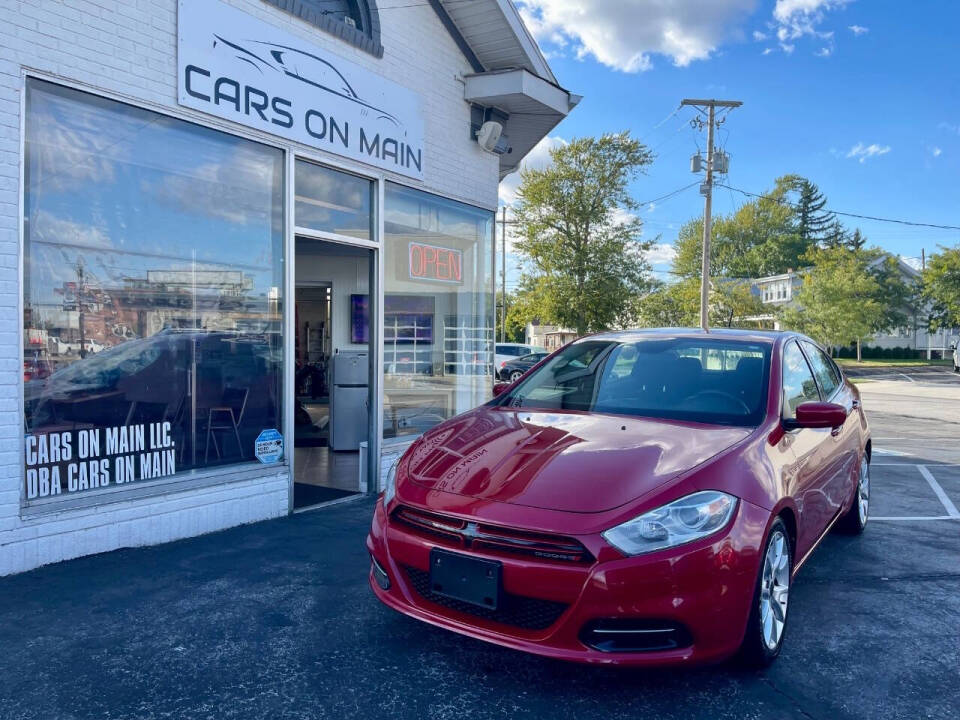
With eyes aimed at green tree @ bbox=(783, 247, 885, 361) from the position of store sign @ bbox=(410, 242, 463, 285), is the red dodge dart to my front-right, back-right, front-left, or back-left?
back-right

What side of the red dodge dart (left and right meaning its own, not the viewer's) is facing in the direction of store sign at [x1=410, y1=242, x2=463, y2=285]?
right

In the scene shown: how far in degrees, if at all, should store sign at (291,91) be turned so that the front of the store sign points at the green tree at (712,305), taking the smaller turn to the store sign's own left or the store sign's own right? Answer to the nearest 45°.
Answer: approximately 90° to the store sign's own left

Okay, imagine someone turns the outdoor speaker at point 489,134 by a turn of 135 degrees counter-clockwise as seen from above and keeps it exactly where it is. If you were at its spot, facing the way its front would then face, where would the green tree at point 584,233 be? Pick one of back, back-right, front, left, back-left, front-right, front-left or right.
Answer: front

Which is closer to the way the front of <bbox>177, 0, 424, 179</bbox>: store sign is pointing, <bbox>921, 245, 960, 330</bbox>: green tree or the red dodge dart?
the red dodge dart

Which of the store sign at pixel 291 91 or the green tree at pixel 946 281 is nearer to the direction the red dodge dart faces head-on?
the store sign

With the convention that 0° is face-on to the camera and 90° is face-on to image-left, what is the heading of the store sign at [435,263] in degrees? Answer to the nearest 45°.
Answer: approximately 315°

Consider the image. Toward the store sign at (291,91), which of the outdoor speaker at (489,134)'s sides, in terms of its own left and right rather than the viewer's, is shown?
right

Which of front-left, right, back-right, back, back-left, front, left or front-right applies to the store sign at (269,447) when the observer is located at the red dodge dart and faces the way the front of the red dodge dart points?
right

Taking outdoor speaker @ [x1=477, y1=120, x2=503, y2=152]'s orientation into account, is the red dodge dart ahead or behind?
ahead

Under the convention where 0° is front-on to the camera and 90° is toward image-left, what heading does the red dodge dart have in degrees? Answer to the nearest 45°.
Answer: approximately 45°

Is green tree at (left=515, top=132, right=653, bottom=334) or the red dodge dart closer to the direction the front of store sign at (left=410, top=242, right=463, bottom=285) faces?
the red dodge dart

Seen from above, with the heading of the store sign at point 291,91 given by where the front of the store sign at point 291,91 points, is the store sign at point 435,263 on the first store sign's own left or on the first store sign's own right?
on the first store sign's own left

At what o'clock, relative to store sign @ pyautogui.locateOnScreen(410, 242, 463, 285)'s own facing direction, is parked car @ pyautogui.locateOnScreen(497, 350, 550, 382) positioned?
The parked car is roughly at 8 o'clock from the store sign.

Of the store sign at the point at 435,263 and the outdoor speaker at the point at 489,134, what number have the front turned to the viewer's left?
0

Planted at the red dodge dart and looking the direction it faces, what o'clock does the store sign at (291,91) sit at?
The store sign is roughly at 3 o'clock from the red dodge dart.

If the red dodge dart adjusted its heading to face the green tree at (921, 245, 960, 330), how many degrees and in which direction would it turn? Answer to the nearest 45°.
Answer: approximately 180°

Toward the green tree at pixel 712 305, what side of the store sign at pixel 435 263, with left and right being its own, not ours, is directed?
left
